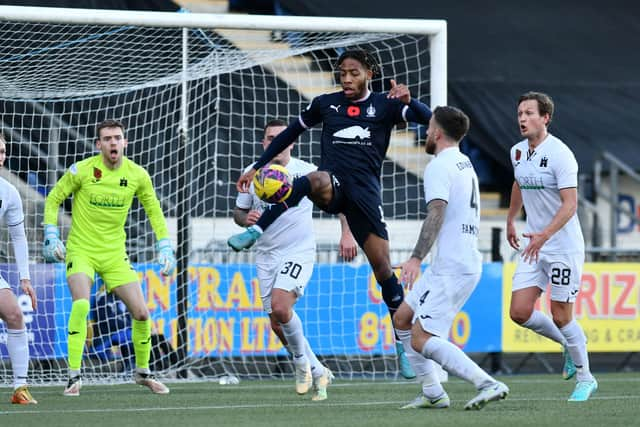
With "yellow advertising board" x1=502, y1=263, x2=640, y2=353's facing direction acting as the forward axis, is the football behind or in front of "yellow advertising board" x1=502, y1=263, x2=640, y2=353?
in front

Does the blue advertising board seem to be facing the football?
yes

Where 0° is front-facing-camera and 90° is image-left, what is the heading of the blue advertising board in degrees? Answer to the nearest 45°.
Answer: approximately 0°

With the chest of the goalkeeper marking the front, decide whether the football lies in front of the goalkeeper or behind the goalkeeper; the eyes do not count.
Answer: in front

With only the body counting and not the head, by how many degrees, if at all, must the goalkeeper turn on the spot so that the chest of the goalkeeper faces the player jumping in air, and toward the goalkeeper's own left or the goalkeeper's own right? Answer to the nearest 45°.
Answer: approximately 45° to the goalkeeper's own left

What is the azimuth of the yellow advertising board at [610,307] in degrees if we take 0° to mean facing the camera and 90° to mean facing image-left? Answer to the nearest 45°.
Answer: approximately 0°
